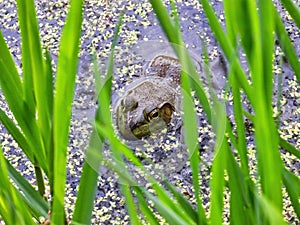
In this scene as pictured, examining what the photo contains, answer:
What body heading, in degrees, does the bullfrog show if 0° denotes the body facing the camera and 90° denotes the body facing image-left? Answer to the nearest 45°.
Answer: approximately 45°
